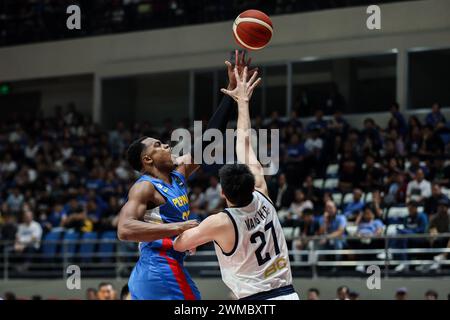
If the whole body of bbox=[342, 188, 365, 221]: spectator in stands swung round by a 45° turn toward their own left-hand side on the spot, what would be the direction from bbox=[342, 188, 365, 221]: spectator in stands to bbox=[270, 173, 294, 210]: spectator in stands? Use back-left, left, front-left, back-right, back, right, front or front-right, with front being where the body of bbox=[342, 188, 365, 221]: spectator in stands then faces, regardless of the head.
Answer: back-right

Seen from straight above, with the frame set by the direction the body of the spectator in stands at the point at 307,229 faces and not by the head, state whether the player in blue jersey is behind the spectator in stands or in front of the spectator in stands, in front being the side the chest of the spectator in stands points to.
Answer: in front

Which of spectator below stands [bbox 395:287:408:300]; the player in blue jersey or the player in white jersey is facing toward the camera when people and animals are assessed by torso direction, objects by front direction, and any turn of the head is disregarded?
the spectator below stands

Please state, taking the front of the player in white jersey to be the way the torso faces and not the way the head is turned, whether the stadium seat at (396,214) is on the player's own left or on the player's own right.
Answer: on the player's own right

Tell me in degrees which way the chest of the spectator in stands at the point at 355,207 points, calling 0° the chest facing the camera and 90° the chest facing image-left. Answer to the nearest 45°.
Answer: approximately 45°

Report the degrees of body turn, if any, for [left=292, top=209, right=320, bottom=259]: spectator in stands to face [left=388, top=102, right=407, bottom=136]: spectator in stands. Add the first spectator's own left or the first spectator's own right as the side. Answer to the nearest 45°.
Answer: approximately 180°

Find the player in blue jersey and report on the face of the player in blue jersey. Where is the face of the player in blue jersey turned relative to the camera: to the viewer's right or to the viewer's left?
to the viewer's right

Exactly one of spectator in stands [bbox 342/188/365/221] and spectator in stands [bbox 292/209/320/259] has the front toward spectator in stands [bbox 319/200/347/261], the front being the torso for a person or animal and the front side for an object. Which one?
spectator in stands [bbox 342/188/365/221]

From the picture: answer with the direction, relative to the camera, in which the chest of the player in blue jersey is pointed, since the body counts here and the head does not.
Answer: to the viewer's right

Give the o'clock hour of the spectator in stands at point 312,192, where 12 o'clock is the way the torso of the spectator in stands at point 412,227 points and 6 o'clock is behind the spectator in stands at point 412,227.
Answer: the spectator in stands at point 312,192 is roughly at 3 o'clock from the spectator in stands at point 412,227.

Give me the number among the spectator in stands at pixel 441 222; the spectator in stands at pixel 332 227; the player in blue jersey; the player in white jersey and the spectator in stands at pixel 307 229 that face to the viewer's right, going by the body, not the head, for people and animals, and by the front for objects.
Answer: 1

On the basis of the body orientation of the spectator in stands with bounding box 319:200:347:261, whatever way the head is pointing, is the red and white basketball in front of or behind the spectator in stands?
in front
